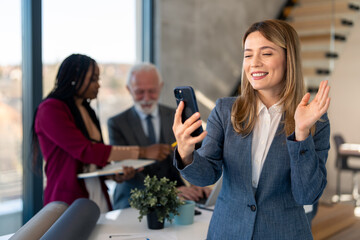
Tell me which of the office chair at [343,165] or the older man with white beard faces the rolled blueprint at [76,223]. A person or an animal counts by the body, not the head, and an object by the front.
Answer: the older man with white beard

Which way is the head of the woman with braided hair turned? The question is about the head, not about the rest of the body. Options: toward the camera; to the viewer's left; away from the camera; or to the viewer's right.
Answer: to the viewer's right

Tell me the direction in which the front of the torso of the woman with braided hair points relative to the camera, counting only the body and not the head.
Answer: to the viewer's right

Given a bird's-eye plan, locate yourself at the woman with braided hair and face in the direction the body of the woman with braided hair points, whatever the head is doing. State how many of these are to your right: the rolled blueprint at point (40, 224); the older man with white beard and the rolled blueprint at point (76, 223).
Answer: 2

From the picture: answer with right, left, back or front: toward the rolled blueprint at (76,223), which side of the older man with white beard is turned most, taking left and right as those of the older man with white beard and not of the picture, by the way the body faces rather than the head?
front

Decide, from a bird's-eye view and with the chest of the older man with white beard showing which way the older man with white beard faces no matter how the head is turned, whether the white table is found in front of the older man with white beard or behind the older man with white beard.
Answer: in front

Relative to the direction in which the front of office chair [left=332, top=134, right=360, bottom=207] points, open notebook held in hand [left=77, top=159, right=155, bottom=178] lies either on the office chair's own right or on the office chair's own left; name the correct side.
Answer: on the office chair's own right

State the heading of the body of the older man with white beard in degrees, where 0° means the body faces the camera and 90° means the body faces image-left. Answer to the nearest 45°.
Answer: approximately 0°

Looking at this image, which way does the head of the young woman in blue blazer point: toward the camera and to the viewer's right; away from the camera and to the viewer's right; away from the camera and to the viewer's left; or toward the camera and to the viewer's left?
toward the camera and to the viewer's left
